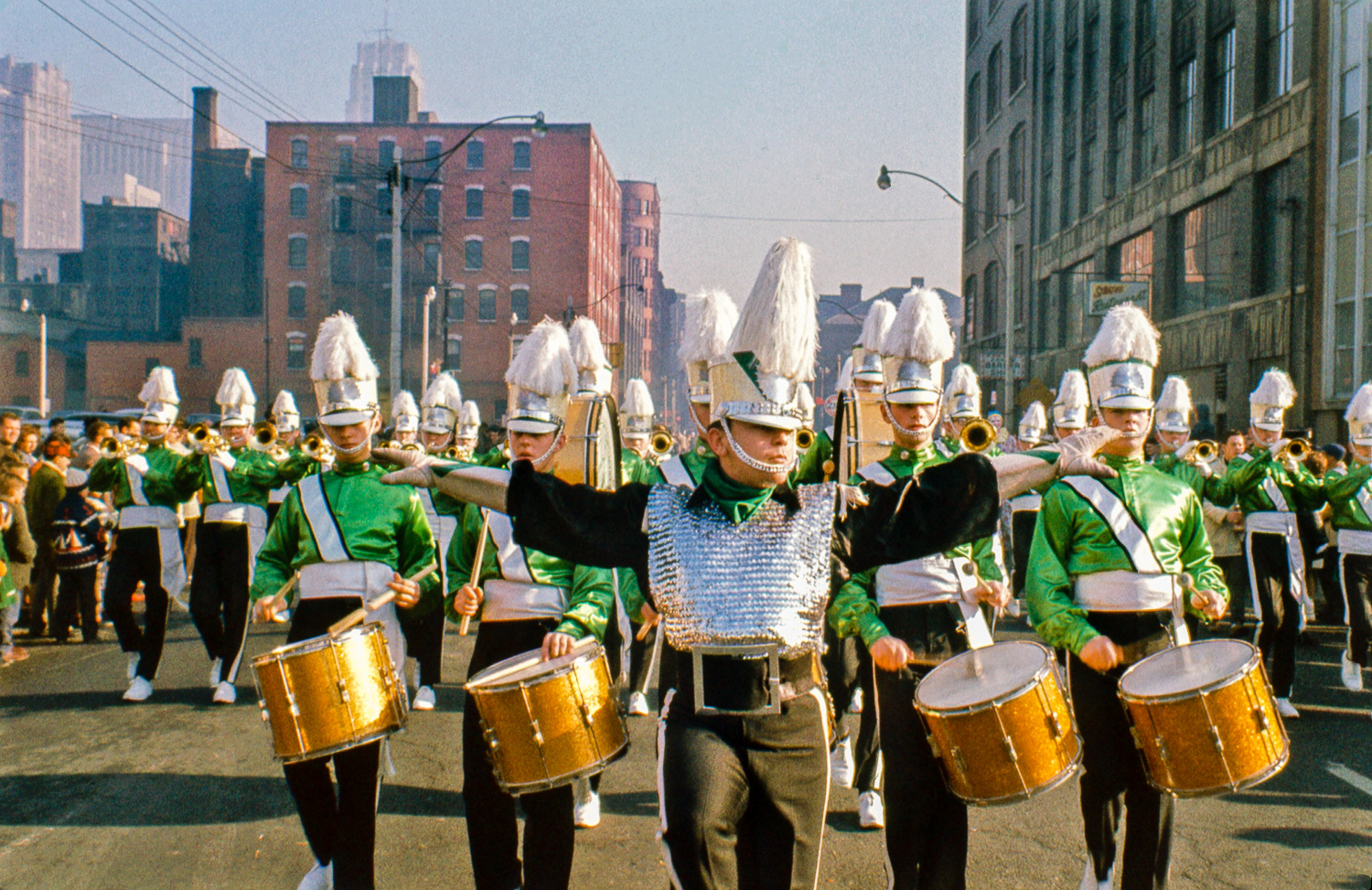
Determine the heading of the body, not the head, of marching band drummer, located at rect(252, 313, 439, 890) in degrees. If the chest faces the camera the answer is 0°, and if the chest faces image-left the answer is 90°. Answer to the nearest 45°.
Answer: approximately 0°
